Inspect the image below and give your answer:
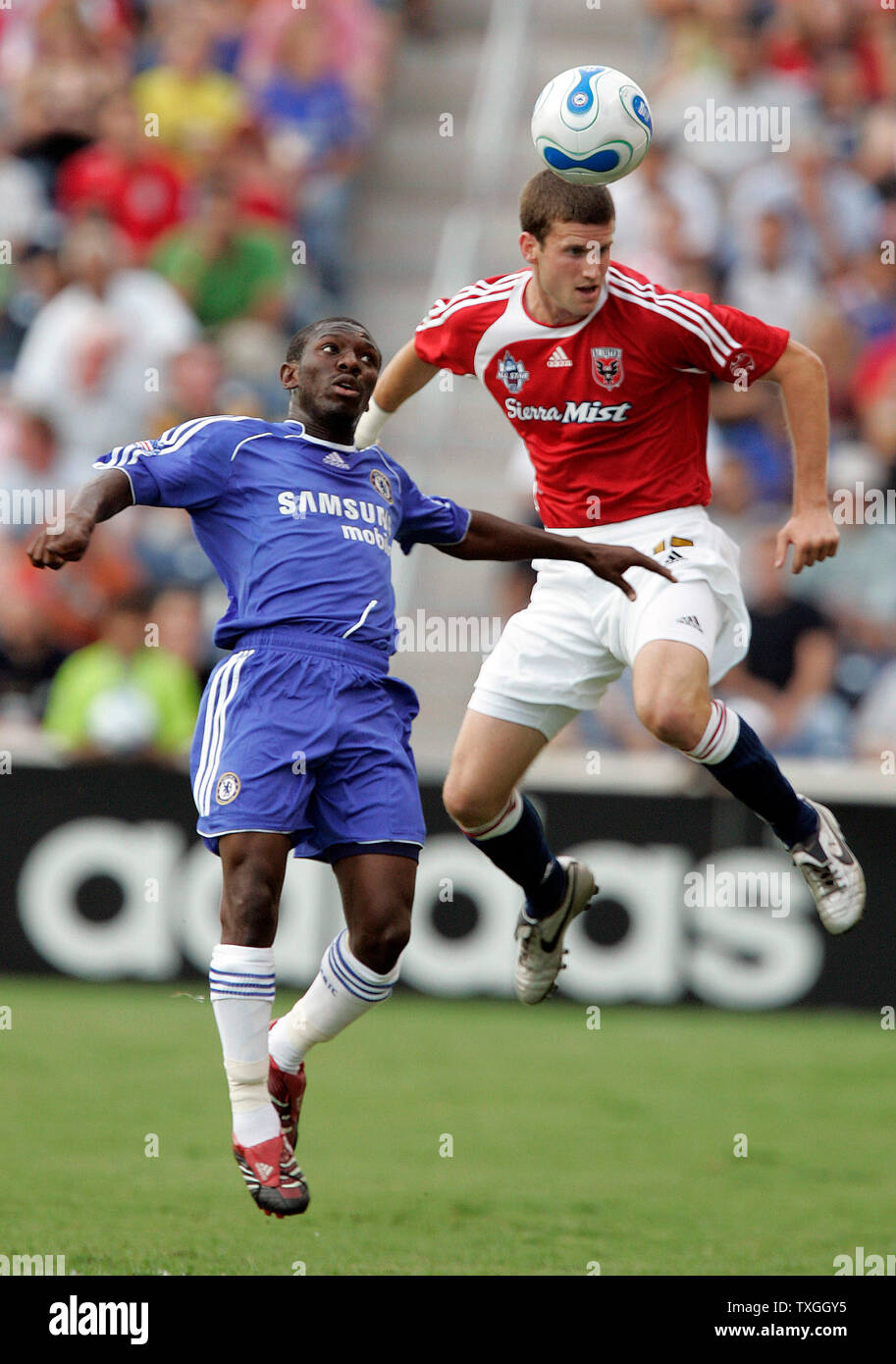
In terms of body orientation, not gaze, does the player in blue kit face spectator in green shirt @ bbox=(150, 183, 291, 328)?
no

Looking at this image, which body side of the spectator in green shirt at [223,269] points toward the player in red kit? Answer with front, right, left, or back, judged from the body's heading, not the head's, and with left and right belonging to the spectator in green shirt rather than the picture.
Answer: front

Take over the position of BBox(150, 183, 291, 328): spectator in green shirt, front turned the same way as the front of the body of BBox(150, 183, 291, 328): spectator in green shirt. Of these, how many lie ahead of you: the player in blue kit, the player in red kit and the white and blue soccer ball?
3

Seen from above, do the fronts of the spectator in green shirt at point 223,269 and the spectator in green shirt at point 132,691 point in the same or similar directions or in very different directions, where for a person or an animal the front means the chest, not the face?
same or similar directions

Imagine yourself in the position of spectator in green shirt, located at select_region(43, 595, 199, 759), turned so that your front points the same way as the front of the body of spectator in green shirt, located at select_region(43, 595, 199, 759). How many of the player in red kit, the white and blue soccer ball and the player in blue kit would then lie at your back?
0

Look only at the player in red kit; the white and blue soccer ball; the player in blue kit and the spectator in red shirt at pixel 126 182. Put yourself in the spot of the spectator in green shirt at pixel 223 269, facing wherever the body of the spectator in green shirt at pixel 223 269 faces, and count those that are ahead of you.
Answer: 3

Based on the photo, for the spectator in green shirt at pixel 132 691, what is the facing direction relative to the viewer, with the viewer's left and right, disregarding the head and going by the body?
facing the viewer

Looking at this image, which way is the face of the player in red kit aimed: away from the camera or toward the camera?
toward the camera

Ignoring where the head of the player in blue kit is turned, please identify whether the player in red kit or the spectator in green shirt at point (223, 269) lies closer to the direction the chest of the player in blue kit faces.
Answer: the player in red kit

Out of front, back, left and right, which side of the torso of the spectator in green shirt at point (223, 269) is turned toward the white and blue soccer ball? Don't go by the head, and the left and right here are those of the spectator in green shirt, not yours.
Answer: front

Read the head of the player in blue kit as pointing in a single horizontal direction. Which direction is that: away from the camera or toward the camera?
toward the camera

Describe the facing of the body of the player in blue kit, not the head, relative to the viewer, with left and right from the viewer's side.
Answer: facing the viewer and to the right of the viewer

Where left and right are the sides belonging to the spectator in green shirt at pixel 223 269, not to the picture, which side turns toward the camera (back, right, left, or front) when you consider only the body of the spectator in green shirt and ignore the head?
front

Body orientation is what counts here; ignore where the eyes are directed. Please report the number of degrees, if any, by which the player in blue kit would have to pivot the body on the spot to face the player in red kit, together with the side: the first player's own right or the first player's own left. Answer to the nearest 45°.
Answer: approximately 90° to the first player's own left

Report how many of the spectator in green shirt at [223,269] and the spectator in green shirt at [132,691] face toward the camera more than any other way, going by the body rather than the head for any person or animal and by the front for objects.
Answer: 2
